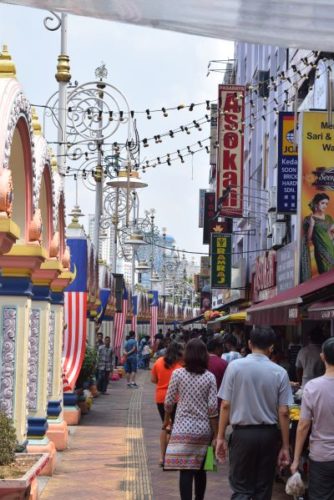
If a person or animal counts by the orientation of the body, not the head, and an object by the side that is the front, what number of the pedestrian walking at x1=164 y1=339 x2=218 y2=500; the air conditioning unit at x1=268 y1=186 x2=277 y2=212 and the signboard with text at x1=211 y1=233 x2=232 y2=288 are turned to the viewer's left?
1

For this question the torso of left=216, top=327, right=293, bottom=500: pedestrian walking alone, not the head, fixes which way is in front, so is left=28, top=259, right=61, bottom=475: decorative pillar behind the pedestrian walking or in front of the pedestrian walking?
in front

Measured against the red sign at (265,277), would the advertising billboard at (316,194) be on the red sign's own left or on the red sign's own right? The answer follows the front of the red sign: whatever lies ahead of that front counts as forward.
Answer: on the red sign's own left

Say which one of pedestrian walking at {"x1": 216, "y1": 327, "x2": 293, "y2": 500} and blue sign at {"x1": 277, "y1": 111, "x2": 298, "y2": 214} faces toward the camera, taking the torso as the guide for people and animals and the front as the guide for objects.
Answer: the blue sign

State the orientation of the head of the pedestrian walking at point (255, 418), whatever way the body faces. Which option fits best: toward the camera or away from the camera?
away from the camera

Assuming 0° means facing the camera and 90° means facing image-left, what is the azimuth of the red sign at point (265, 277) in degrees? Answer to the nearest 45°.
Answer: approximately 45°

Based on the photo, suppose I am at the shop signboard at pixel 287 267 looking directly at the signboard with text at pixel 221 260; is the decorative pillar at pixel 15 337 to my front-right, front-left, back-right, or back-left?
back-left

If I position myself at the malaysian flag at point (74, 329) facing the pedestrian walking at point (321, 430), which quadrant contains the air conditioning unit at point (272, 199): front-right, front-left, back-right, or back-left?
back-left

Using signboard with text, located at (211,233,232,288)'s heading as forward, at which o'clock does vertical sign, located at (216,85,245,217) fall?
The vertical sign is roughly at 12 o'clock from the signboard with text.

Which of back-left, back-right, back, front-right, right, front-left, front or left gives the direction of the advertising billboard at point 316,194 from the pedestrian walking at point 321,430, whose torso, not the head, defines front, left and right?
front

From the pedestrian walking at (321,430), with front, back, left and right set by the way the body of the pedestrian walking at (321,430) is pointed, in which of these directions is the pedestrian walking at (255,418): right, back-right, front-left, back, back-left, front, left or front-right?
front-left

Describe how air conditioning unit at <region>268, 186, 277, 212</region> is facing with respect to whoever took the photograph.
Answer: facing to the left of the viewer

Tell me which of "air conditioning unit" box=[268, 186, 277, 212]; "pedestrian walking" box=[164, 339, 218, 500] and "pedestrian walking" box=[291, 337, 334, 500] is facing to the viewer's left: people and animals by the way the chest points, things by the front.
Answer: the air conditioning unit

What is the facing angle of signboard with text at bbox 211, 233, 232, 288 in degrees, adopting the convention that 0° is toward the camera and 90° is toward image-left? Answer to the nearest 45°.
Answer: approximately 0°

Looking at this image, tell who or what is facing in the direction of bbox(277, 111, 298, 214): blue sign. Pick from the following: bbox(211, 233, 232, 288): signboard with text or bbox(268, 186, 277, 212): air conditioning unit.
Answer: the signboard with text

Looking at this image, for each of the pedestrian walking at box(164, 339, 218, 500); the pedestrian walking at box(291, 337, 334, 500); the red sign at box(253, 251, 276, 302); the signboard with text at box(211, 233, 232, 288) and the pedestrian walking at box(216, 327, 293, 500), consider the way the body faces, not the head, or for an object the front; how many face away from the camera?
3

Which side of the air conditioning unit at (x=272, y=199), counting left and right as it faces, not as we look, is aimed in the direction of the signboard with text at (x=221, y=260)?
right

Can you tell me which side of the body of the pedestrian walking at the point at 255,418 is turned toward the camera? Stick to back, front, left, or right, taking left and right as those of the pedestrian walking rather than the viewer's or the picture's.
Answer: back

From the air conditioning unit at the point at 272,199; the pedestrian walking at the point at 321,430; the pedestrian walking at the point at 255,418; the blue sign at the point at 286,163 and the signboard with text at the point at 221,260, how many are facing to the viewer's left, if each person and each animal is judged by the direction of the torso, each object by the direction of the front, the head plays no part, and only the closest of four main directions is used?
1
